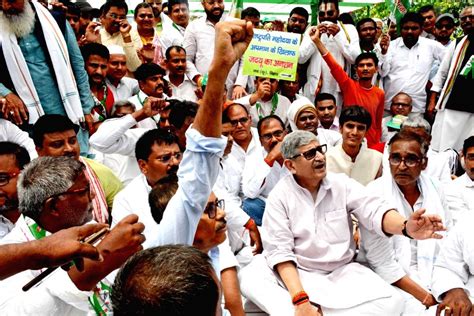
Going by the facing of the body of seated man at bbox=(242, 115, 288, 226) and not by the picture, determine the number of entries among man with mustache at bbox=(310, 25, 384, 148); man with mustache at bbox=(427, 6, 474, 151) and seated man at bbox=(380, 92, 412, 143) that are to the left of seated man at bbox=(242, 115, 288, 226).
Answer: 3

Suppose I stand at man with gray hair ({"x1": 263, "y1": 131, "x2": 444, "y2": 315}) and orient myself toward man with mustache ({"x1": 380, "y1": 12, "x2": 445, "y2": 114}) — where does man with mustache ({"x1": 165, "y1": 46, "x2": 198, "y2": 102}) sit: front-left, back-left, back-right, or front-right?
front-left

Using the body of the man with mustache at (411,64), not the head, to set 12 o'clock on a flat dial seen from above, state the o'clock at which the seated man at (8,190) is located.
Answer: The seated man is roughly at 1 o'clock from the man with mustache.

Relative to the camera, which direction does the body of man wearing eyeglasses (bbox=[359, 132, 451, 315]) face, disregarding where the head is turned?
toward the camera

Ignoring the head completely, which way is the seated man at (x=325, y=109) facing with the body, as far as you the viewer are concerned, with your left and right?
facing the viewer

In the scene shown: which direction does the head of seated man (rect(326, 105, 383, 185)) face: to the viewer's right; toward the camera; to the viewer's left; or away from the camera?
toward the camera

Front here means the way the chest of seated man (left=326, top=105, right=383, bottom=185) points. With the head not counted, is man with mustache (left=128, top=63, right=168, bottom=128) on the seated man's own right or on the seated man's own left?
on the seated man's own right

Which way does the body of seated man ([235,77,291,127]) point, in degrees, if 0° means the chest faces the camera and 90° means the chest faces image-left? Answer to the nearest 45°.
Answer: approximately 0°

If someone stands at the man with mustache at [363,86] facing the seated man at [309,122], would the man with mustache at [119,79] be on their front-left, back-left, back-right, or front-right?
front-right

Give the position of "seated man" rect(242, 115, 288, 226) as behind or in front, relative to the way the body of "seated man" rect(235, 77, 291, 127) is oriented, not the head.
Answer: in front

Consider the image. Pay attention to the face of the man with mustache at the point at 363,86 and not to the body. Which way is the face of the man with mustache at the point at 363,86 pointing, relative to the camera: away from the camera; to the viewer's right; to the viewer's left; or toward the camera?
toward the camera

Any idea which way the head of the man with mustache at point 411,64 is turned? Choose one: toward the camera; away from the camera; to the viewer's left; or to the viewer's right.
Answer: toward the camera

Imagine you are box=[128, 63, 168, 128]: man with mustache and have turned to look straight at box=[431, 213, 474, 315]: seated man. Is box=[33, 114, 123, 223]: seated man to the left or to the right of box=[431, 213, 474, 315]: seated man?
right
